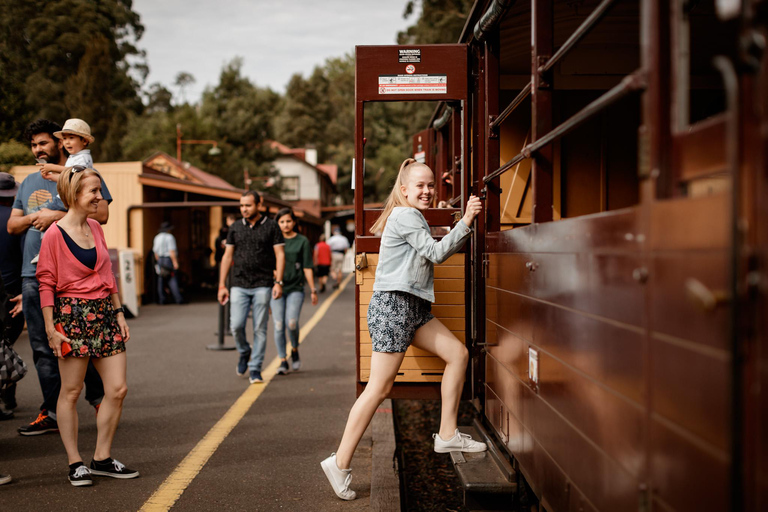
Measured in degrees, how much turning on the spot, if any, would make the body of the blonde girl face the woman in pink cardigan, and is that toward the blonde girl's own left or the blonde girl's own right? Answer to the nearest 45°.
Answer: approximately 180°

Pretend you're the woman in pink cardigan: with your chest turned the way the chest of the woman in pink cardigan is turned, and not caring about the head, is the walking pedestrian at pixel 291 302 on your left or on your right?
on your left

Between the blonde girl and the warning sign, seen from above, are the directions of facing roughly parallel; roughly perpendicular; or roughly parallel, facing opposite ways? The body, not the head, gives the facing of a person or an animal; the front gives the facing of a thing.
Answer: roughly perpendicular

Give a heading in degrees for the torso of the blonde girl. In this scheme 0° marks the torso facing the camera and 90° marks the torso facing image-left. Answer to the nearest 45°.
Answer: approximately 270°

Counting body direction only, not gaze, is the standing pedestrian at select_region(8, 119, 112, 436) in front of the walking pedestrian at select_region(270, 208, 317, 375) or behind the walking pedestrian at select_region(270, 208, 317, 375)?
in front

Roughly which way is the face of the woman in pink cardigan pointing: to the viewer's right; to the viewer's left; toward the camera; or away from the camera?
to the viewer's right

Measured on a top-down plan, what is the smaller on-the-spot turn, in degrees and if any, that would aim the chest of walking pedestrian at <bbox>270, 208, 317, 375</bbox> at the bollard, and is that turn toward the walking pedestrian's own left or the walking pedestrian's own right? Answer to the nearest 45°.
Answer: approximately 135° to the walking pedestrian's own right

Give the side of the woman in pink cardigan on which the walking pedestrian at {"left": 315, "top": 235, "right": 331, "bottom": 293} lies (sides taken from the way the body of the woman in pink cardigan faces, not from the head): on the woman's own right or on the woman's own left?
on the woman's own left

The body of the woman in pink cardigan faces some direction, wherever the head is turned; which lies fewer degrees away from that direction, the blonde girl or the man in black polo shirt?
the blonde girl

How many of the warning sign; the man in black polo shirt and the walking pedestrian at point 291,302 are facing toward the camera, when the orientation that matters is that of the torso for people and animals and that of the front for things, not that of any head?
3

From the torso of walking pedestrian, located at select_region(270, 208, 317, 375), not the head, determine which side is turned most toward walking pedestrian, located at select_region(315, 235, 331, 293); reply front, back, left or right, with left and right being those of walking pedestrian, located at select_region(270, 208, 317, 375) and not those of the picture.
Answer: back

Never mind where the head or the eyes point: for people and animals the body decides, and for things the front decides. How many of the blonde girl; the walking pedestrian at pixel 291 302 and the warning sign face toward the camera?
2

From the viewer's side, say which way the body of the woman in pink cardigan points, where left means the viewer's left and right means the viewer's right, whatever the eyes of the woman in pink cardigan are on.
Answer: facing the viewer and to the right of the viewer

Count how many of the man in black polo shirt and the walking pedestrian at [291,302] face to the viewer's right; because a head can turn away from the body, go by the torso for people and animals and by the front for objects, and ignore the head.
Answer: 0

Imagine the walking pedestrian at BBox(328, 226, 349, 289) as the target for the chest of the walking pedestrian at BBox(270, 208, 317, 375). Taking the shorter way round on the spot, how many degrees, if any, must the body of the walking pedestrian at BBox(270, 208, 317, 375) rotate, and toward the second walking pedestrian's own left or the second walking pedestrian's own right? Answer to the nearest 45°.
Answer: approximately 180°
